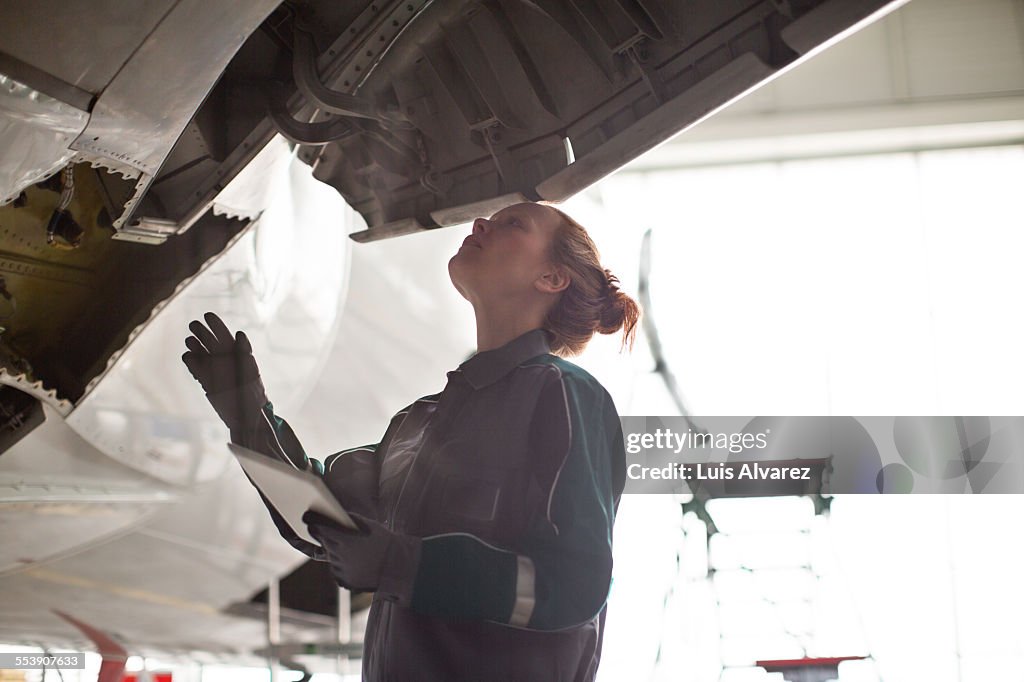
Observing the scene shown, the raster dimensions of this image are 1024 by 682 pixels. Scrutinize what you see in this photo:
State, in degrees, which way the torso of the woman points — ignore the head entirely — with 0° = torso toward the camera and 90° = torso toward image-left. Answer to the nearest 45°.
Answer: approximately 45°

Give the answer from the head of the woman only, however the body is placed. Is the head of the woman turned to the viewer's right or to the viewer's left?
to the viewer's left
